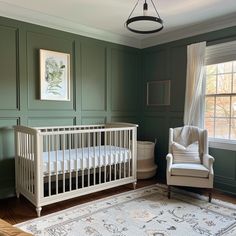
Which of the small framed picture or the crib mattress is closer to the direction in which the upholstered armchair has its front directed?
the crib mattress

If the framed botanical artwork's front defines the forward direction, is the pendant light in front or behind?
in front

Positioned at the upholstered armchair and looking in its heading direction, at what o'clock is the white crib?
The white crib is roughly at 2 o'clock from the upholstered armchair.

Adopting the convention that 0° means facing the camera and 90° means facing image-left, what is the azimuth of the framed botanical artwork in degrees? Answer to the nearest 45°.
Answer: approximately 315°

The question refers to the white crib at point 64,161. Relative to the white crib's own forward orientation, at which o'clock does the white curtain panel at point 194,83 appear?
The white curtain panel is roughly at 10 o'clock from the white crib.

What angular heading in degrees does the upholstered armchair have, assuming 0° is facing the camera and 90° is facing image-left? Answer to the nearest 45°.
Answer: approximately 0°

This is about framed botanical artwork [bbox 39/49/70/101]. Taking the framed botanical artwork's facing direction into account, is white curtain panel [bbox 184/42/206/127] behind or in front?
in front

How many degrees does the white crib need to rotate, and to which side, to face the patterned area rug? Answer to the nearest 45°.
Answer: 0° — it already faces it

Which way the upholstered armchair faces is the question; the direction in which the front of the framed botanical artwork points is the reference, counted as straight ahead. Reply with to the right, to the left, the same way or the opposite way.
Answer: to the right
